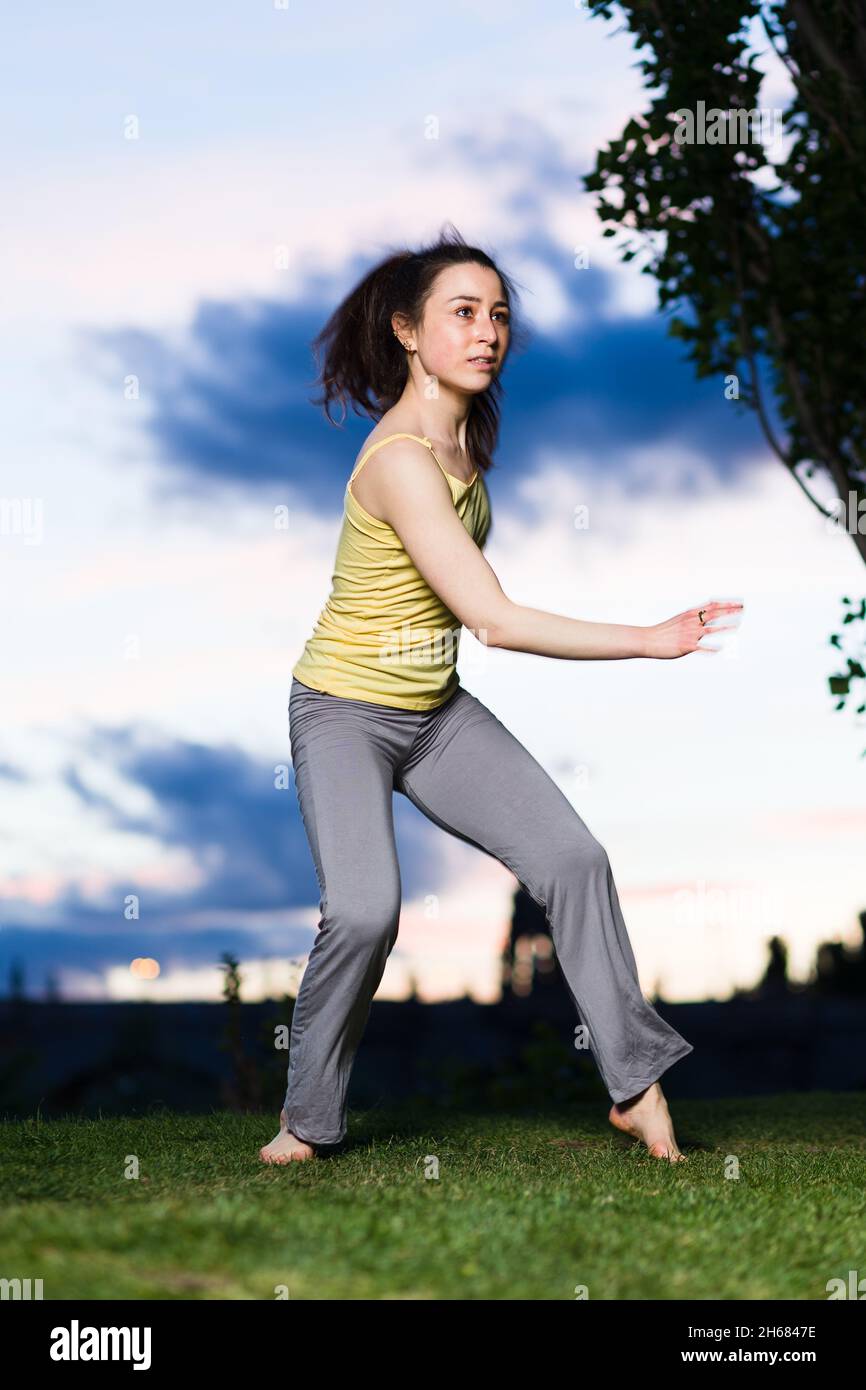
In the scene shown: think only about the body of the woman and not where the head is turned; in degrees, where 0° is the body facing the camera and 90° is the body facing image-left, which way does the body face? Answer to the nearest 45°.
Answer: approximately 315°

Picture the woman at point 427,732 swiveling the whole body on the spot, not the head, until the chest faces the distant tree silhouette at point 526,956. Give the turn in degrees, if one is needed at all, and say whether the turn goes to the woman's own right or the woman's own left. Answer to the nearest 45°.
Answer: approximately 135° to the woman's own left

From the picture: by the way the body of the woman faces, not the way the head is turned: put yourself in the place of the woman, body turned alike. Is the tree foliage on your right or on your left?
on your left
